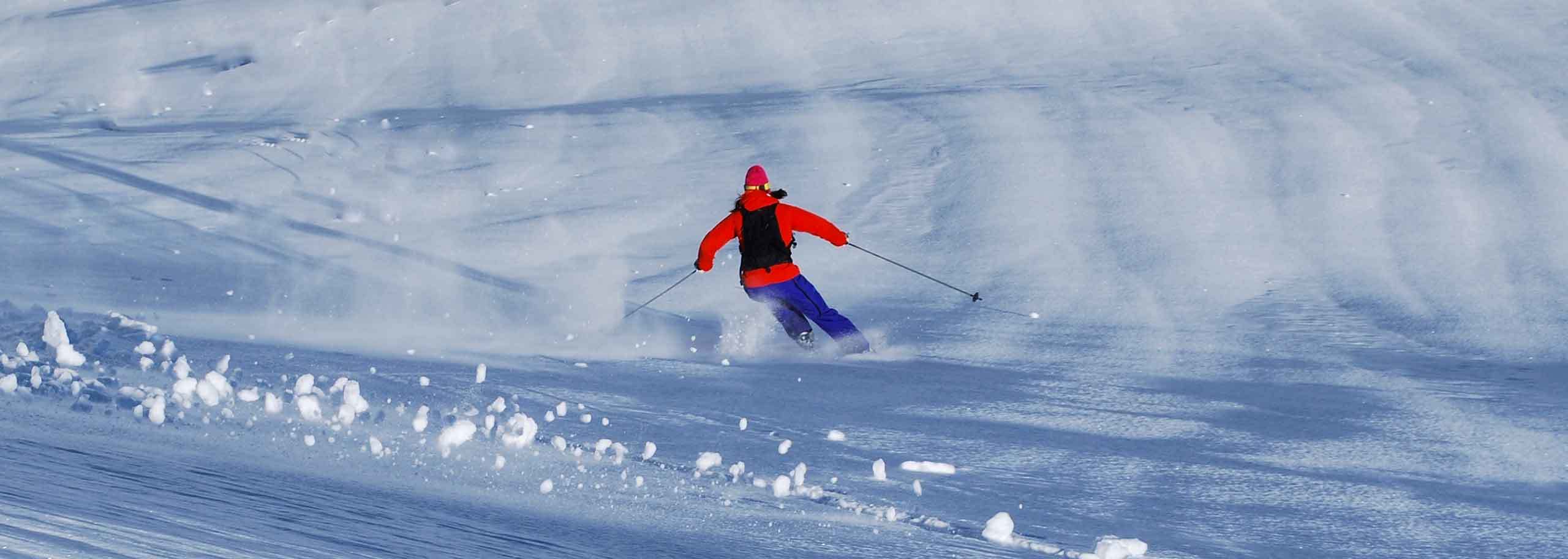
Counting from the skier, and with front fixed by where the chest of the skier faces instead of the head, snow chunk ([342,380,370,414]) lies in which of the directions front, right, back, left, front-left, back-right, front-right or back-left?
back-left

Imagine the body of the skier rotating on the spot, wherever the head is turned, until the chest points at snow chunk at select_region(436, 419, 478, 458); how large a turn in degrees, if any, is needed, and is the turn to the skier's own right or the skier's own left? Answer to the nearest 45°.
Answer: approximately 135° to the skier's own left

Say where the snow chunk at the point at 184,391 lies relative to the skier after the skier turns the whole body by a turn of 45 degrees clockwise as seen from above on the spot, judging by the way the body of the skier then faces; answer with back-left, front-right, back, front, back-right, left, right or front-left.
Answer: back

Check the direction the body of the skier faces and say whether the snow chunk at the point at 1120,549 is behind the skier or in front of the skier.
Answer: behind

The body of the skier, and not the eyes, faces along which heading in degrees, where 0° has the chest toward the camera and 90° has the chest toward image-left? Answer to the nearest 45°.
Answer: approximately 180°

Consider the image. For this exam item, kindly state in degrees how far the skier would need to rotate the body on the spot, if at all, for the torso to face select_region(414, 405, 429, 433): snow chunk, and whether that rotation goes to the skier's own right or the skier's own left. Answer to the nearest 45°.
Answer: approximately 135° to the skier's own left

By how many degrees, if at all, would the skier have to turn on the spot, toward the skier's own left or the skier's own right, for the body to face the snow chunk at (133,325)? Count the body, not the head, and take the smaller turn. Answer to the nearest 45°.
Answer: approximately 90° to the skier's own left

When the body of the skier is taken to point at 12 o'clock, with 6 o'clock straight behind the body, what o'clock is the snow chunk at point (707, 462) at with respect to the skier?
The snow chunk is roughly at 6 o'clock from the skier.

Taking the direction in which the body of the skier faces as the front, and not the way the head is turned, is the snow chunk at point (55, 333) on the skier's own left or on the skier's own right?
on the skier's own left

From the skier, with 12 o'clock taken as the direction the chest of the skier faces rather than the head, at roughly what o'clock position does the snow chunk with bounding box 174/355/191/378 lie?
The snow chunk is roughly at 8 o'clock from the skier.

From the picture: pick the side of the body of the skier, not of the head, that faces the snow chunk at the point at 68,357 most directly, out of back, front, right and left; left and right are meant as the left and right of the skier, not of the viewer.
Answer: left
